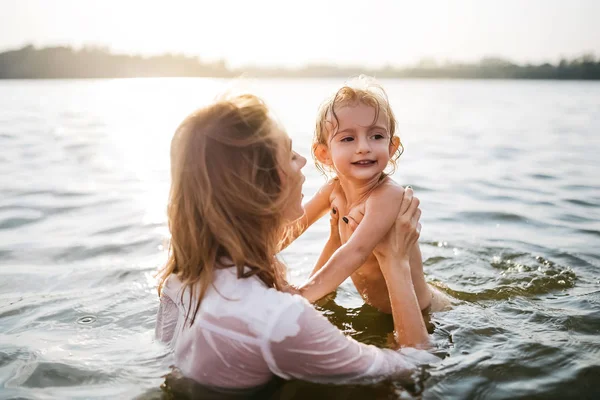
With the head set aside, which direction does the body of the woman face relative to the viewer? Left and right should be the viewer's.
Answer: facing away from the viewer and to the right of the viewer

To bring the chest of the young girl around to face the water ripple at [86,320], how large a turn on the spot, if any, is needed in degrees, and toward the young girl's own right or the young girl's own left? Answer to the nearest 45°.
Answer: approximately 45° to the young girl's own right

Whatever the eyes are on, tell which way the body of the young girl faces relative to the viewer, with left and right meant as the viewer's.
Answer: facing the viewer and to the left of the viewer

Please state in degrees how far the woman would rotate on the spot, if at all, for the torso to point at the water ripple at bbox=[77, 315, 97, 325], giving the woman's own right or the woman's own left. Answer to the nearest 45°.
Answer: approximately 90° to the woman's own left
